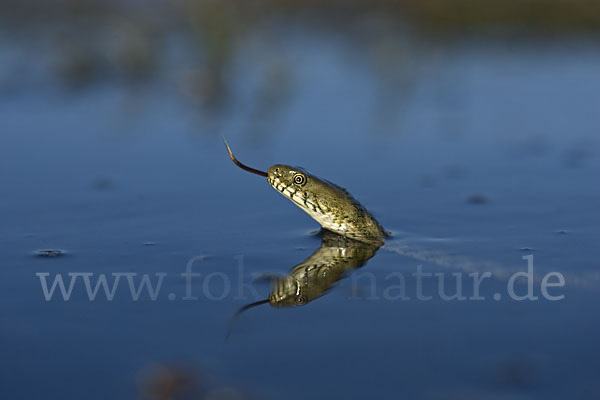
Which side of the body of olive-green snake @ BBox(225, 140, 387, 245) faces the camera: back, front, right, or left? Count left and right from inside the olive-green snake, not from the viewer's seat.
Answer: left

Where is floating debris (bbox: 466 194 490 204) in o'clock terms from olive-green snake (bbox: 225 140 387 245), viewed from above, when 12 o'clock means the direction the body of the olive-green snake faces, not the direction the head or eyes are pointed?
The floating debris is roughly at 5 o'clock from the olive-green snake.

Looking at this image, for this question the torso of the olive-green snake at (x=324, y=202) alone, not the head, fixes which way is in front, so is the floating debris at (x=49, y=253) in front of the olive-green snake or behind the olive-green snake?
in front
